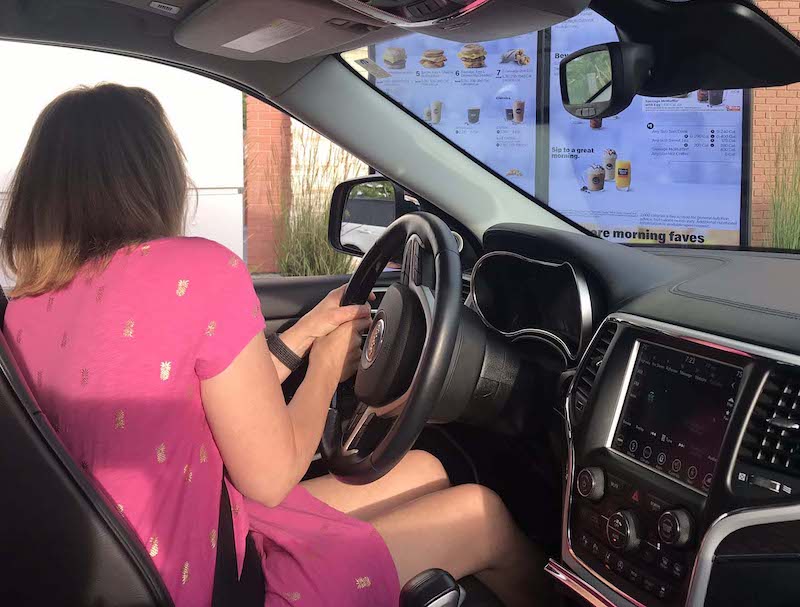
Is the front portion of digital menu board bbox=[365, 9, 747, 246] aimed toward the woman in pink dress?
yes

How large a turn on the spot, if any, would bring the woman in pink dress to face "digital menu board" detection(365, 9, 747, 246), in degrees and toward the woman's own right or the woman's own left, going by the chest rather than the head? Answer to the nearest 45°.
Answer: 0° — they already face it

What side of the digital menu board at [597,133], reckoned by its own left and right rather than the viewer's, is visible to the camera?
front

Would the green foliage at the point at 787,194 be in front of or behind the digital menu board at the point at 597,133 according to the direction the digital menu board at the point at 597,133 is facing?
behind

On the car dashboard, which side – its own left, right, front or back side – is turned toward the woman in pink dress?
front

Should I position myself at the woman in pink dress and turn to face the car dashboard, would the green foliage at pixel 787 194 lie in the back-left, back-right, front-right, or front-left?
front-left

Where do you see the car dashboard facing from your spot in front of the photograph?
facing the viewer and to the left of the viewer

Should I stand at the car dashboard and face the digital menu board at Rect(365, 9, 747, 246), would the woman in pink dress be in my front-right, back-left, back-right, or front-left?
back-left

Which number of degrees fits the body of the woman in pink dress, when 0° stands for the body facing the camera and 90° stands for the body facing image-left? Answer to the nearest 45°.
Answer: approximately 225°

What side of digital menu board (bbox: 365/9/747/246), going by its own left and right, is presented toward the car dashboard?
front

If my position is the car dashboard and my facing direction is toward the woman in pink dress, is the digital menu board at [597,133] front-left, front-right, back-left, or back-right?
back-right

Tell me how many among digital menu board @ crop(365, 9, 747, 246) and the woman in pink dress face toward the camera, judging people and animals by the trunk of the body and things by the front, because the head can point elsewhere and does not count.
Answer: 1

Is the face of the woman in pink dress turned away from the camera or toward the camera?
away from the camera

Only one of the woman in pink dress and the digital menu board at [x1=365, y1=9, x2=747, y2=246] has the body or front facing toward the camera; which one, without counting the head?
the digital menu board

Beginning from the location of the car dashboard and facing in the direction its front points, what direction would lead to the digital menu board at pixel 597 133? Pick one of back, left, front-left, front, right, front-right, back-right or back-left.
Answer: back-right

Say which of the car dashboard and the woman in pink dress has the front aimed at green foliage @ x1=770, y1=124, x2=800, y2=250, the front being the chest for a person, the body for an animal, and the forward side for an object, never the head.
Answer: the woman in pink dress
